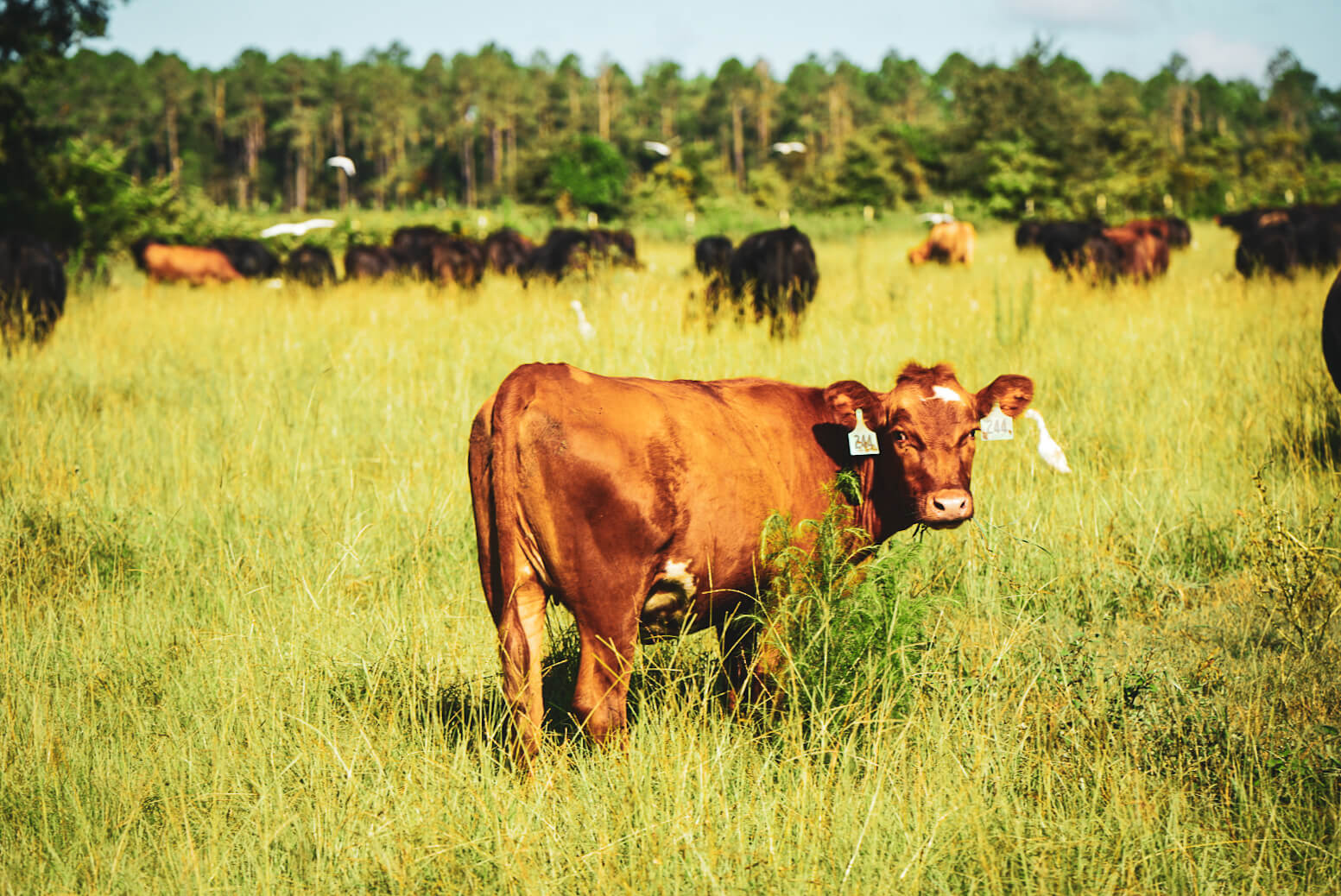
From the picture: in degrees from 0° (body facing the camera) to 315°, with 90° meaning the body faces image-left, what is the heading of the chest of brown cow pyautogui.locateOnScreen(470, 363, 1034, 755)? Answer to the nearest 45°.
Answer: approximately 225°

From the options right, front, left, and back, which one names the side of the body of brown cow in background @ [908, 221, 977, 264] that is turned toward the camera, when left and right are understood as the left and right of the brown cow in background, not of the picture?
left

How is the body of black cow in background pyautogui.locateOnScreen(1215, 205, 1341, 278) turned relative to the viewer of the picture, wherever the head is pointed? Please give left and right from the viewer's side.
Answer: facing to the left of the viewer
